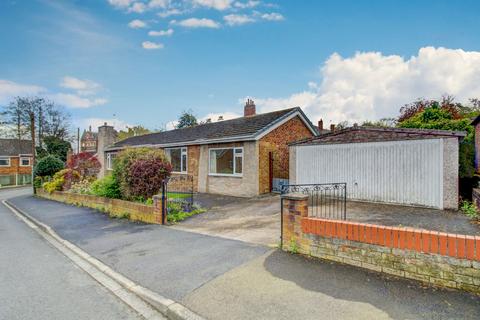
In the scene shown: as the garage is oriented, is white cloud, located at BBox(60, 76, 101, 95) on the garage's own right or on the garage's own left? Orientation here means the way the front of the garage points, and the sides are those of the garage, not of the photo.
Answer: on the garage's own right

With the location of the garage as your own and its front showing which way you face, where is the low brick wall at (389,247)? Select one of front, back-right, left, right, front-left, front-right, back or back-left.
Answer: front-left

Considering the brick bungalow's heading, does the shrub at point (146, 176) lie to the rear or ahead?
ahead

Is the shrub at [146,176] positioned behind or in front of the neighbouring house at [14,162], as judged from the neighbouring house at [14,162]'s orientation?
in front

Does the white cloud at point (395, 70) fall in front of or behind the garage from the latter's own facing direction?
behind

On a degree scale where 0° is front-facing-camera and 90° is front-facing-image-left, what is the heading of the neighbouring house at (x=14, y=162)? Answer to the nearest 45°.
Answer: approximately 0°

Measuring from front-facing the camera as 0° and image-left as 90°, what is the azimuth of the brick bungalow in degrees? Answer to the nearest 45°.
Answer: approximately 45°

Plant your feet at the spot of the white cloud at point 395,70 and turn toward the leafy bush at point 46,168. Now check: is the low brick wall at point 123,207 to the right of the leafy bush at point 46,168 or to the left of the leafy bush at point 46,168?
left
